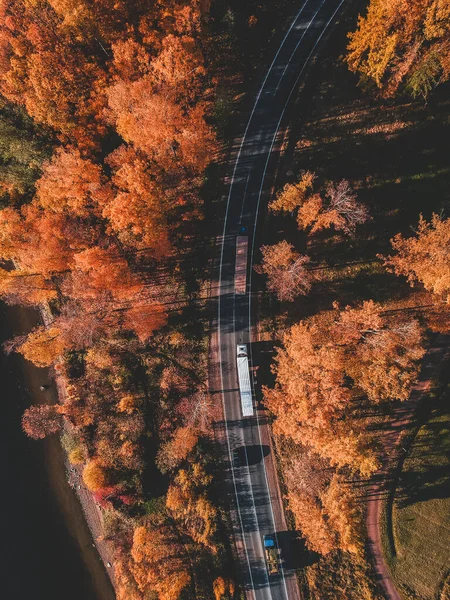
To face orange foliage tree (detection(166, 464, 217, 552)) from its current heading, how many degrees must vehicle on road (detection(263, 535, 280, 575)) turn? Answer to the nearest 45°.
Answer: approximately 90° to its left

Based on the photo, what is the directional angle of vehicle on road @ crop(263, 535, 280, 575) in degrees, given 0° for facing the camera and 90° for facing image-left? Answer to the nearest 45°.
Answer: approximately 180°
